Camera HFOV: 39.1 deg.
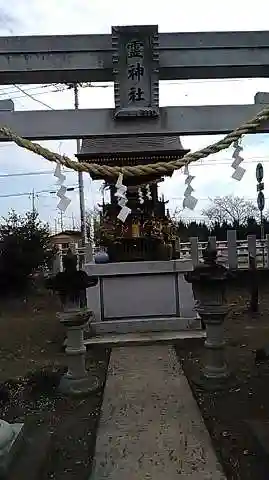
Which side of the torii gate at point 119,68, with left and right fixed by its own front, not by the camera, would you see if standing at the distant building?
back

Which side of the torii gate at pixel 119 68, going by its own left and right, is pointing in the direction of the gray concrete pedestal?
back

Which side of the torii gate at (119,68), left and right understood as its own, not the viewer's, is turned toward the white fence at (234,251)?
back

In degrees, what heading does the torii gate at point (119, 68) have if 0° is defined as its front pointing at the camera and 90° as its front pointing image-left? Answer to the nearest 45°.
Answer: approximately 0°
